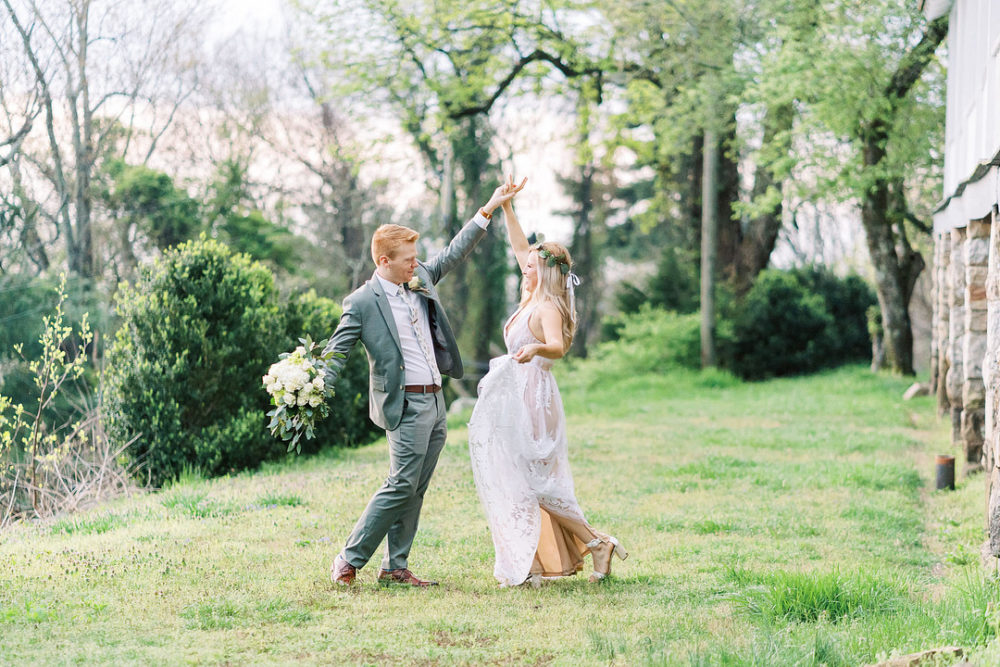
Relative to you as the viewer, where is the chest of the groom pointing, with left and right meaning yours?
facing the viewer and to the right of the viewer

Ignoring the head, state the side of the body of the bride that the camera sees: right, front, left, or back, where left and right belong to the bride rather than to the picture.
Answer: left

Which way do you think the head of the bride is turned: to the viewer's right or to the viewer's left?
to the viewer's left

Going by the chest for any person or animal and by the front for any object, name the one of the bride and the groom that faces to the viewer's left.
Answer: the bride

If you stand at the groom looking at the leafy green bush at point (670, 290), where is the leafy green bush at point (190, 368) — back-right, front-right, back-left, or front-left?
front-left

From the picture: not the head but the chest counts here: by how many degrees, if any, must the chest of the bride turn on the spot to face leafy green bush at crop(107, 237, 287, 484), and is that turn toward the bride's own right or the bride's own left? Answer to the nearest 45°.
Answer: approximately 45° to the bride's own right

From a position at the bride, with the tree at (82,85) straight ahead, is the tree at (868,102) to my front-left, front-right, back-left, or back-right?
front-right

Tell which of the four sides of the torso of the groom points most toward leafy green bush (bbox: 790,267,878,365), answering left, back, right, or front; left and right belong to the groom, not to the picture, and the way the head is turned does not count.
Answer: left

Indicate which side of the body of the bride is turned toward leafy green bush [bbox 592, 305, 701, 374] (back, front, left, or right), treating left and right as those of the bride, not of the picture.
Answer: right

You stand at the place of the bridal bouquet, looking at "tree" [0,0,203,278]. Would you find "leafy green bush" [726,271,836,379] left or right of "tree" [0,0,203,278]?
right

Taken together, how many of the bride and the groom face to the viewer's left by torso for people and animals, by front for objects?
1

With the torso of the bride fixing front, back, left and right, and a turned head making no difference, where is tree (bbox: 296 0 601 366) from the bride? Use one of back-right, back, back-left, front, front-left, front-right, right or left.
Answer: right

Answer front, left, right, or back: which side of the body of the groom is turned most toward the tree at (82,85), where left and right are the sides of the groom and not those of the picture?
back
